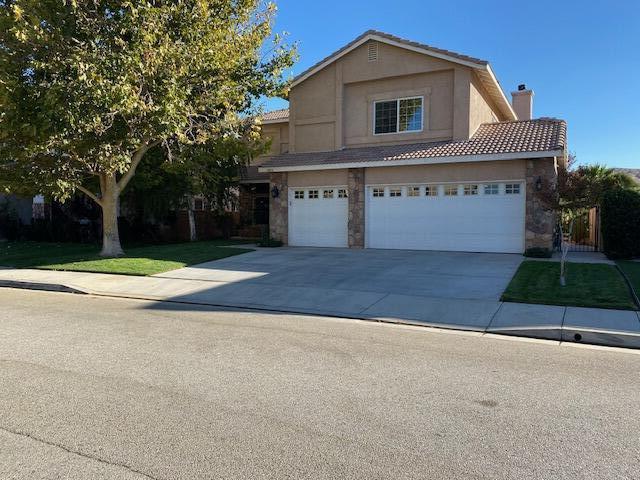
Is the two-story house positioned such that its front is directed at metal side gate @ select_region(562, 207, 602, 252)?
no

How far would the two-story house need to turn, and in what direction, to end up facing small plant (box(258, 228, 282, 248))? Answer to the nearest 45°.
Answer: approximately 90° to its right

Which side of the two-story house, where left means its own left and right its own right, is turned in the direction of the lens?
front

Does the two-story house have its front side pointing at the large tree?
no

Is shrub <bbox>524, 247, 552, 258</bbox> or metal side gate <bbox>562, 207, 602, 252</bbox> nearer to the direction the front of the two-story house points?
the shrub

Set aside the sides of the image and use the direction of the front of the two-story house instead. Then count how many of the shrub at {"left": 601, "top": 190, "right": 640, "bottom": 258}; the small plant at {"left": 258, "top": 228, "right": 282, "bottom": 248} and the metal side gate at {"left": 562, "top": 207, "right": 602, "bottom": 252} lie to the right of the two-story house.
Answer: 1

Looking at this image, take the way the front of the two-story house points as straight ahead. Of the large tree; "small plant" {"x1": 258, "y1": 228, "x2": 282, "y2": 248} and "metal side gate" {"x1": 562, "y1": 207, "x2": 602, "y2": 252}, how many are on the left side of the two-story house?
1

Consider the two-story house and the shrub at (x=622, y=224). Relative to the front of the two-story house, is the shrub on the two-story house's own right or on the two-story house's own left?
on the two-story house's own left

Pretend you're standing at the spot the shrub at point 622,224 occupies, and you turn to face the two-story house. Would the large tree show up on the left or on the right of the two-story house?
left

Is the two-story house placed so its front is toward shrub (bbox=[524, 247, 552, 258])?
no
